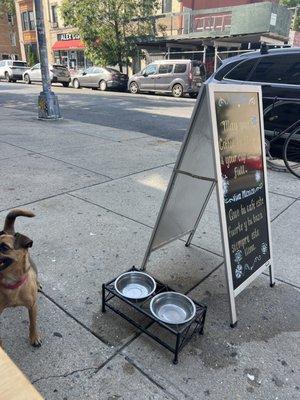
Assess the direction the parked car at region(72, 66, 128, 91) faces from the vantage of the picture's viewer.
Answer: facing away from the viewer and to the left of the viewer

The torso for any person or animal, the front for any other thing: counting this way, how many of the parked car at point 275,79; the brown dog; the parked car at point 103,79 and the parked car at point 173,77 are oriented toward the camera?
1

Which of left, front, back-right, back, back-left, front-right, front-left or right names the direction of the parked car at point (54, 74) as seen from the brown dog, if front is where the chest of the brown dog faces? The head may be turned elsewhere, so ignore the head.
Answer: back

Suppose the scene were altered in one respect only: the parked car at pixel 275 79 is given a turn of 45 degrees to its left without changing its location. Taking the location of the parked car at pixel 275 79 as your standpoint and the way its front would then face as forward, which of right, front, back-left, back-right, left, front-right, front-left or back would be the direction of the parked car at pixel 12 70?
left

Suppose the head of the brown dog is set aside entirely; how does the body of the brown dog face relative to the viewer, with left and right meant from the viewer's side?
facing the viewer

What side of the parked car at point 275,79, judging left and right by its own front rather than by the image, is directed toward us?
right

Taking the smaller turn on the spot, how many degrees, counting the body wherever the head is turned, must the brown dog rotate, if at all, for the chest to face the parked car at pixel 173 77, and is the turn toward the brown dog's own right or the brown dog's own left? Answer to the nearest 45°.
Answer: approximately 135° to the brown dog's own left

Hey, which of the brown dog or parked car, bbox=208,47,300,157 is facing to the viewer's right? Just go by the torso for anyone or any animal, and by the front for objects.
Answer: the parked car

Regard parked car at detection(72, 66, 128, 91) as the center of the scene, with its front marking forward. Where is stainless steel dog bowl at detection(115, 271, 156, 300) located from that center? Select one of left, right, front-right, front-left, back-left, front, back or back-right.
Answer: back-left

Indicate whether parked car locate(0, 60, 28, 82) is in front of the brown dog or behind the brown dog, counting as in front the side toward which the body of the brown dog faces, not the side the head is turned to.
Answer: behind

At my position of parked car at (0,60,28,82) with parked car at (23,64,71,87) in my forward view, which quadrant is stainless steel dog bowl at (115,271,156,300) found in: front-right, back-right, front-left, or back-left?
front-right

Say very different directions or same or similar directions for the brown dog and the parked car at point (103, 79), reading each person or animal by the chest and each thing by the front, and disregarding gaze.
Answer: very different directions

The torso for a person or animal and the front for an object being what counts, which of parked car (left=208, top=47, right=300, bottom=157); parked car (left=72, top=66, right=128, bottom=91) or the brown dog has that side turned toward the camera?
the brown dog
